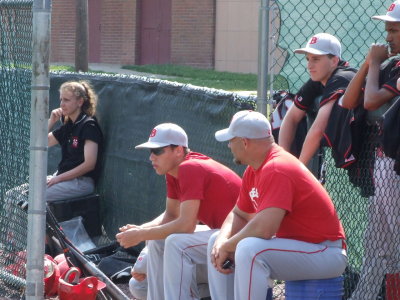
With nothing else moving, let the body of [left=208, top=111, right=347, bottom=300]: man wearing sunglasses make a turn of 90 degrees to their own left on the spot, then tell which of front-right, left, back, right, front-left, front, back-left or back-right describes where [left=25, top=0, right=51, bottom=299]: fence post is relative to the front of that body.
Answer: right

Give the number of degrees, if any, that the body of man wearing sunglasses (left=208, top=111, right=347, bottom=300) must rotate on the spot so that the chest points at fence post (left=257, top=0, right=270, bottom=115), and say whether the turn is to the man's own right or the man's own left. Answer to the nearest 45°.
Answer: approximately 90° to the man's own right

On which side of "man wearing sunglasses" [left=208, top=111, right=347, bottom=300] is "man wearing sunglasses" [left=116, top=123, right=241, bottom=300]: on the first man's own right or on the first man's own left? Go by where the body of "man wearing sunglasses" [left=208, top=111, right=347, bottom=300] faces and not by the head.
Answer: on the first man's own right

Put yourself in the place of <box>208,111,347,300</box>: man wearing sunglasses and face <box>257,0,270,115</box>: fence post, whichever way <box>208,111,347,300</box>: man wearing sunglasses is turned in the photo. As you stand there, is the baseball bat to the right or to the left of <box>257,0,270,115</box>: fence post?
left

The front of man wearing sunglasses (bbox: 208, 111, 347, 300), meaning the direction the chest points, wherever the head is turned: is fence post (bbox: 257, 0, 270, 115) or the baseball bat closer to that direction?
the baseball bat

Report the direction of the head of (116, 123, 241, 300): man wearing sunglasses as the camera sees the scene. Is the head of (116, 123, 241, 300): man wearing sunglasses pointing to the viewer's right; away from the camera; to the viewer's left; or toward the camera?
to the viewer's left

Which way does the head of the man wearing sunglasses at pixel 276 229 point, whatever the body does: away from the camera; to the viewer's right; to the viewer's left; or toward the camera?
to the viewer's left
